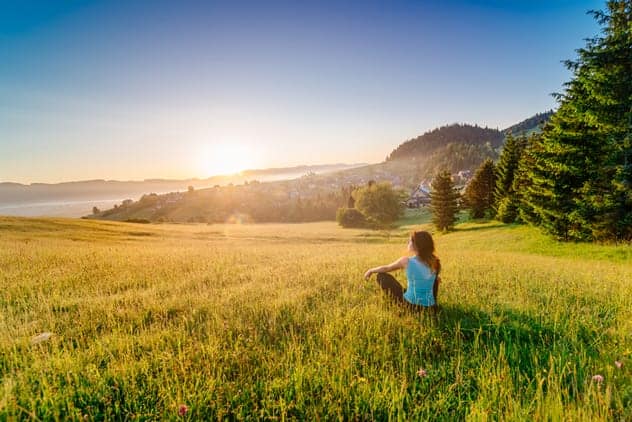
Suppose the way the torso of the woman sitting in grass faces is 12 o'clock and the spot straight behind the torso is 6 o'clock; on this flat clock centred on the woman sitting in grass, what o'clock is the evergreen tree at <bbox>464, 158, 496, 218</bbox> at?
The evergreen tree is roughly at 2 o'clock from the woman sitting in grass.

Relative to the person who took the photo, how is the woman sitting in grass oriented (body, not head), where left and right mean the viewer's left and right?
facing away from the viewer and to the left of the viewer

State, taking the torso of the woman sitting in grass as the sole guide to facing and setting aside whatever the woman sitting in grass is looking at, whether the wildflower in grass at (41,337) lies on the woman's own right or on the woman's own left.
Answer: on the woman's own left

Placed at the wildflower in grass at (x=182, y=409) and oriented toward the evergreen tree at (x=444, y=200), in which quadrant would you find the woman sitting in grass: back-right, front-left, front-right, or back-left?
front-right

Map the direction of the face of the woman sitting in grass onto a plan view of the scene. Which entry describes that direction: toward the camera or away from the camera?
away from the camera

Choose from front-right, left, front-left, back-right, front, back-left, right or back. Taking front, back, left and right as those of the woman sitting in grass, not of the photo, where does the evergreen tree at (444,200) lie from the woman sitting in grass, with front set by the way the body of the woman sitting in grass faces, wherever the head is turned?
front-right

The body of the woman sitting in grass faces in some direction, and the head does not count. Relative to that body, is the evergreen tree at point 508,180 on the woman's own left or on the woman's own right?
on the woman's own right

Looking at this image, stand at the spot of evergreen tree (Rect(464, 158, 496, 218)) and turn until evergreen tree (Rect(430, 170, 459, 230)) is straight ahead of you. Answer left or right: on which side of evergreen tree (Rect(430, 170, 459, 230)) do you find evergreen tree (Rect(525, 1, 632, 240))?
left
